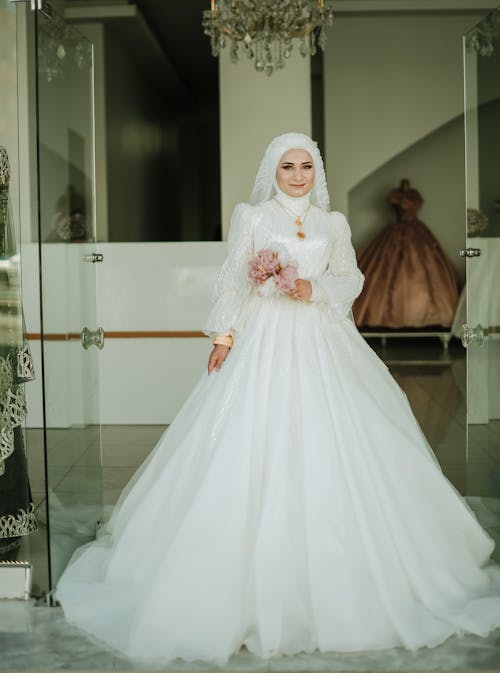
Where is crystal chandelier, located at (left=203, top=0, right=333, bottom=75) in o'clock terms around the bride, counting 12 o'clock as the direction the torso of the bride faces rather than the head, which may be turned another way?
The crystal chandelier is roughly at 6 o'clock from the bride.

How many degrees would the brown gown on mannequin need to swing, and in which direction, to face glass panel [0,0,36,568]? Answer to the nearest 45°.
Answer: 0° — it already faces it

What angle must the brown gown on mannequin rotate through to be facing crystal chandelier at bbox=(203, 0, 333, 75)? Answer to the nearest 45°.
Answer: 0° — it already faces it

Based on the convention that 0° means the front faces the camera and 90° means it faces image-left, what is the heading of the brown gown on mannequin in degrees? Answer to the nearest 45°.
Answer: approximately 0°
